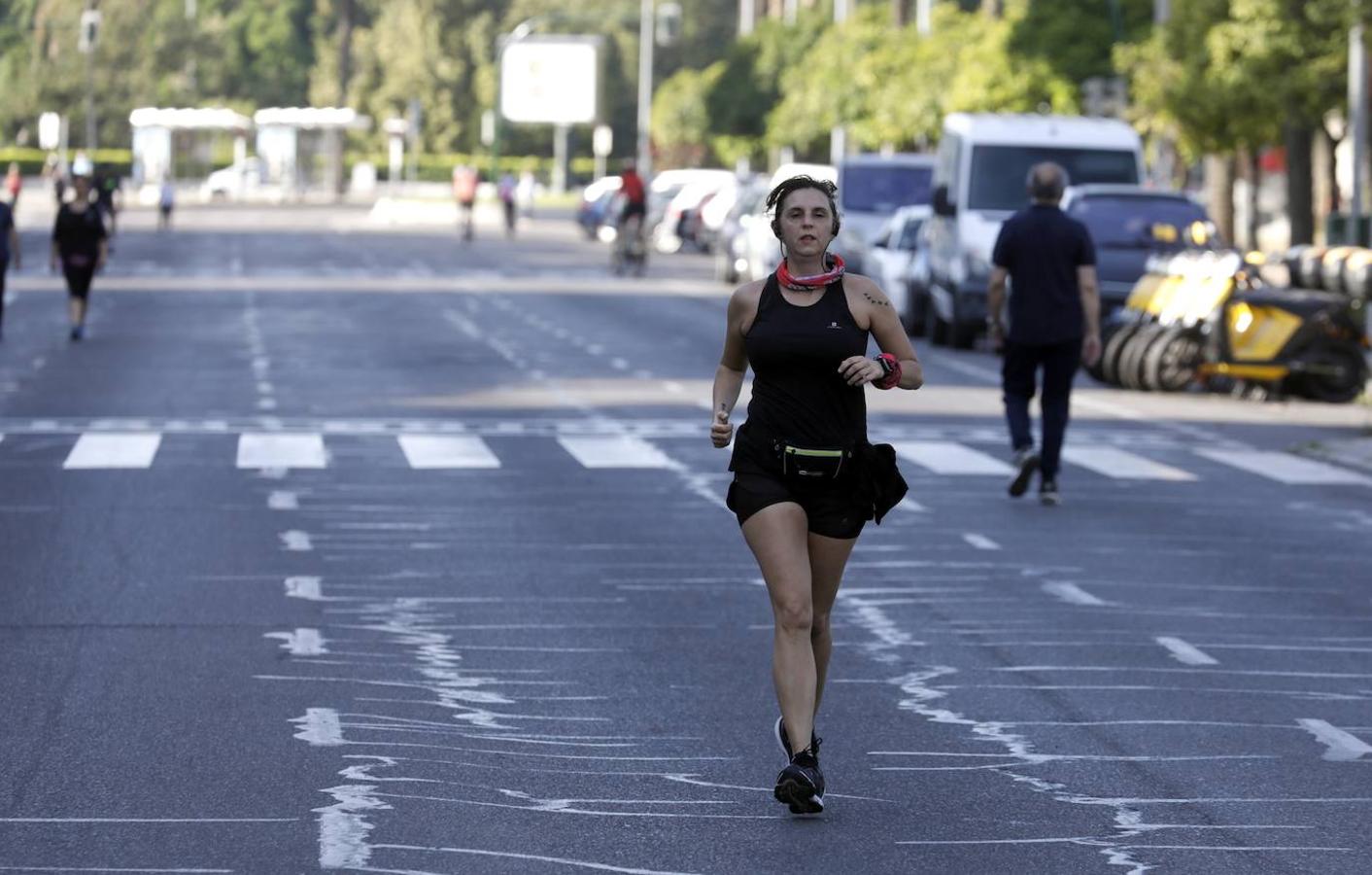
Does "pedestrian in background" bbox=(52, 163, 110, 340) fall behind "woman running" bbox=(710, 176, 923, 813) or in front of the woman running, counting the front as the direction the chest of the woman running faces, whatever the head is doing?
behind

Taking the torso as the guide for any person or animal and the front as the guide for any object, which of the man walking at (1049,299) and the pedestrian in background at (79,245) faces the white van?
the man walking

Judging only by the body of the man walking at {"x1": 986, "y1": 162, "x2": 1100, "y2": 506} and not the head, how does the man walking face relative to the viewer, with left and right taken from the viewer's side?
facing away from the viewer

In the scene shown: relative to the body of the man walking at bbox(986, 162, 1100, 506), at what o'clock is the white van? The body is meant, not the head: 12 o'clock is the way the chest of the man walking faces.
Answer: The white van is roughly at 12 o'clock from the man walking.

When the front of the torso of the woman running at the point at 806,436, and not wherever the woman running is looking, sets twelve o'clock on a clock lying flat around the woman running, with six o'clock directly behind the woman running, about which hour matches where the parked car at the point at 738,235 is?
The parked car is roughly at 6 o'clock from the woman running.

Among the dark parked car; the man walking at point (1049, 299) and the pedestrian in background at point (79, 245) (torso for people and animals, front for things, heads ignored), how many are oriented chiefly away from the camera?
1

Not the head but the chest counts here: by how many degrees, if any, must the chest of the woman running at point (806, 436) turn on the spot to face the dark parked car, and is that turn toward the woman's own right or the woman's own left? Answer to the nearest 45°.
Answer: approximately 180°

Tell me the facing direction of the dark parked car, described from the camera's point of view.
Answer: facing the viewer and to the right of the viewer

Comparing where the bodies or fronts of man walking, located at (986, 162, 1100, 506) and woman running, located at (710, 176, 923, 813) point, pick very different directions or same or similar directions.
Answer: very different directions
